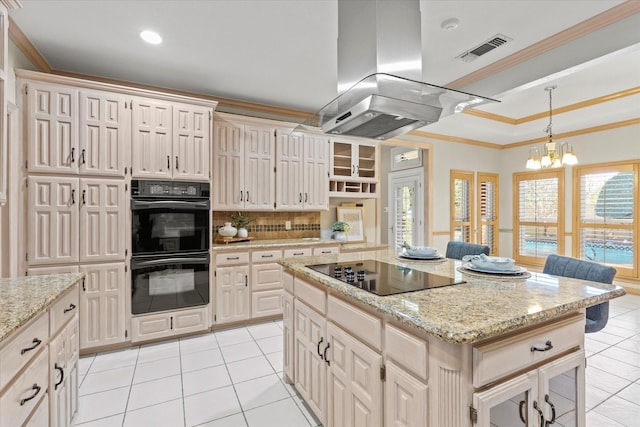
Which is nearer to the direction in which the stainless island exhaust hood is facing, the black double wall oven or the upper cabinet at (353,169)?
the black double wall oven

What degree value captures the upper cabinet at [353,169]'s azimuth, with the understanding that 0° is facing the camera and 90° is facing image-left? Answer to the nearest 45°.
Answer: approximately 0°

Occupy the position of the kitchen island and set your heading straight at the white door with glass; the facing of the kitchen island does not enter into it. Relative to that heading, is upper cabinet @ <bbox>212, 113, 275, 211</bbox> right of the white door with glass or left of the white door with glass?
left

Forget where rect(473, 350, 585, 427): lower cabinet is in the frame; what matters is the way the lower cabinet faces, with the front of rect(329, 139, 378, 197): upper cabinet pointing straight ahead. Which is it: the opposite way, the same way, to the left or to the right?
the same way

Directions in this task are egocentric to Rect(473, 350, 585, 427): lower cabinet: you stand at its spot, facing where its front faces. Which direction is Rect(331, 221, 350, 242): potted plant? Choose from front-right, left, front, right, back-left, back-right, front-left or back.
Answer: back

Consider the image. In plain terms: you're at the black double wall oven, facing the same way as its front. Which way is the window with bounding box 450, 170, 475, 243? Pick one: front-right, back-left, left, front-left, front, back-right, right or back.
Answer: left

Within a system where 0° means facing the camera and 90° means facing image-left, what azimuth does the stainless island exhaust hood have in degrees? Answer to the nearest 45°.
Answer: approximately 45°

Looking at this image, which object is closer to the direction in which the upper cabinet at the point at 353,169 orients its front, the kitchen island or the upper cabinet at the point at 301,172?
the kitchen island

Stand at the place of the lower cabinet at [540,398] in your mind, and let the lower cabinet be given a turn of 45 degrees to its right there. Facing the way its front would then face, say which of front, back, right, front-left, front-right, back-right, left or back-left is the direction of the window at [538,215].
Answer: back

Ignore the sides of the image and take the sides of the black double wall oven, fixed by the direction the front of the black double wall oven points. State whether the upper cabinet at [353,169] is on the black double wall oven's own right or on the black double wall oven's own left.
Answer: on the black double wall oven's own left

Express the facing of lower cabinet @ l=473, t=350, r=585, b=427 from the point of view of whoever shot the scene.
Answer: facing the viewer and to the right of the viewer

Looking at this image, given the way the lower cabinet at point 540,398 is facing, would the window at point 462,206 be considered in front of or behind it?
behind

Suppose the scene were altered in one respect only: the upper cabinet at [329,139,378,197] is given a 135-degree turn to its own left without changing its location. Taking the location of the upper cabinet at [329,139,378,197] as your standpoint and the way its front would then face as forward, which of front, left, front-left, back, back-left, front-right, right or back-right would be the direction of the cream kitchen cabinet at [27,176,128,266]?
back

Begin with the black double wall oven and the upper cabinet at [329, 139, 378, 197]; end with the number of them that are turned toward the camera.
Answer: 2
